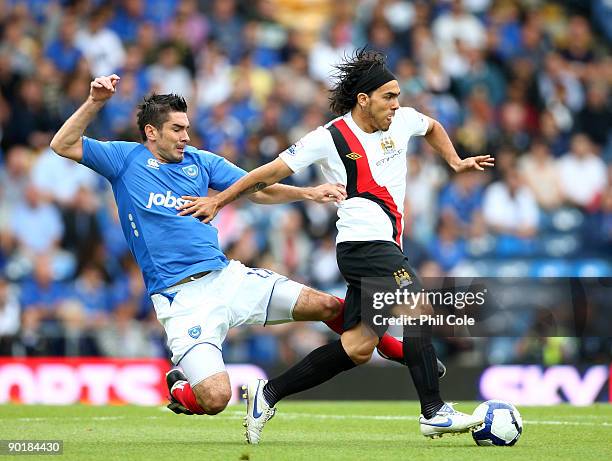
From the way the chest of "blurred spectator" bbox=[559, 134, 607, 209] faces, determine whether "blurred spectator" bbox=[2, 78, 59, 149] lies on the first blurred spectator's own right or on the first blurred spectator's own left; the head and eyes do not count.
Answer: on the first blurred spectator's own right

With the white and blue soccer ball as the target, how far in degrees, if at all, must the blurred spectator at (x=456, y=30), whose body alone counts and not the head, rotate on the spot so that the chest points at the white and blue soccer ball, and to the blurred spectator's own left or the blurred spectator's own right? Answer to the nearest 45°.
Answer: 0° — they already face it

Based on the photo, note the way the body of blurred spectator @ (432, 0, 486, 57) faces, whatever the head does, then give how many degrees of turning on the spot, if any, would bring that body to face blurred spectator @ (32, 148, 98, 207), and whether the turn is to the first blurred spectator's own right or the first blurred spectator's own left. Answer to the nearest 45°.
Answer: approximately 45° to the first blurred spectator's own right

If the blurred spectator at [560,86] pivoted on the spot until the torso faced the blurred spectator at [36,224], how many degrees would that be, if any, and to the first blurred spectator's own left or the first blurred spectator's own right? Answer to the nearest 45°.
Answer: approximately 45° to the first blurred spectator's own right
